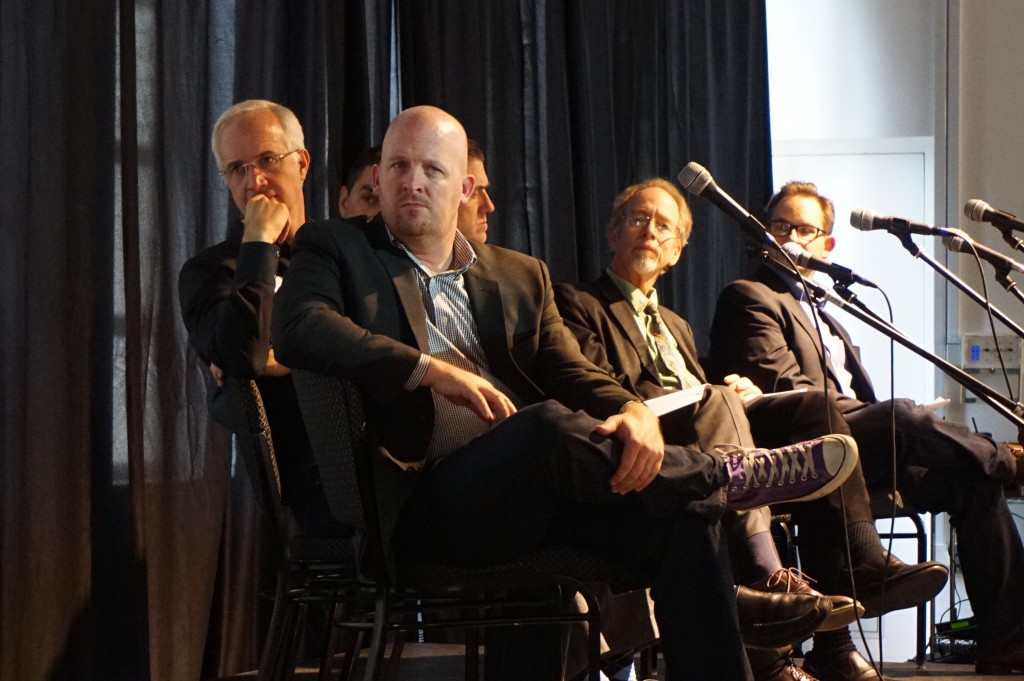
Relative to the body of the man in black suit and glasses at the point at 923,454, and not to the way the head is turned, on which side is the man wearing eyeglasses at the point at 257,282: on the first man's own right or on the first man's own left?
on the first man's own right

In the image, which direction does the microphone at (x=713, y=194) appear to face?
to the viewer's left

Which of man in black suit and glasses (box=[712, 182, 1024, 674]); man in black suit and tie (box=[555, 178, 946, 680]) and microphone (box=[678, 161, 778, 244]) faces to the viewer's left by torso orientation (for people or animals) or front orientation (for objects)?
the microphone

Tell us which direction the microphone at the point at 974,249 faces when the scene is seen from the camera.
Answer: facing to the left of the viewer

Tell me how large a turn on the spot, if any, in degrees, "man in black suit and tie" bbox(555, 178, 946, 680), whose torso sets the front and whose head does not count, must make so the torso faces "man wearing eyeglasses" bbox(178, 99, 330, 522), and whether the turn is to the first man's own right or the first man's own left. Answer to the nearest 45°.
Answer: approximately 90° to the first man's own right

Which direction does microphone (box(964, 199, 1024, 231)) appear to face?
to the viewer's left

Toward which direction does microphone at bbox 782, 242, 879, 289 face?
to the viewer's left

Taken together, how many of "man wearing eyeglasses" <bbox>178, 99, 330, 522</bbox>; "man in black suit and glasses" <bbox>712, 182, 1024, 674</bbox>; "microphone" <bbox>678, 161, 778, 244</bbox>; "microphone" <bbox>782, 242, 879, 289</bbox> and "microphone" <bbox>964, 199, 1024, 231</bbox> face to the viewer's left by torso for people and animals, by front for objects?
3

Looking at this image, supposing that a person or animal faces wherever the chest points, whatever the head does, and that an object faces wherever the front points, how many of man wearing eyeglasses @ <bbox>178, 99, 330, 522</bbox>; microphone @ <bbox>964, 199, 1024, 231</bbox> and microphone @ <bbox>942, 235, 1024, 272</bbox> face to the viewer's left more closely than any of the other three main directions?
2

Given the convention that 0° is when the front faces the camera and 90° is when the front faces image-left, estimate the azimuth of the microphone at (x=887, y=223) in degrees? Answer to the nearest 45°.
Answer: approximately 90°

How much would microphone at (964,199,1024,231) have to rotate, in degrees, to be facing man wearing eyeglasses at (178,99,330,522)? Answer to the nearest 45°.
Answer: approximately 45° to its left
